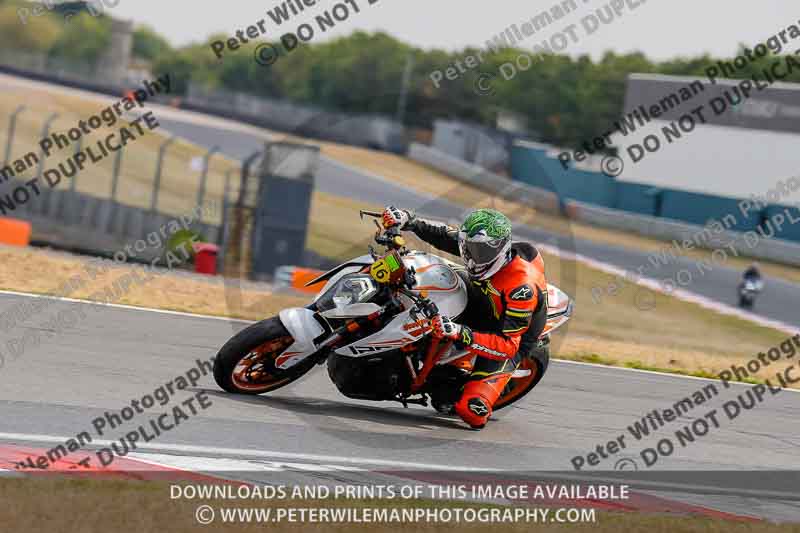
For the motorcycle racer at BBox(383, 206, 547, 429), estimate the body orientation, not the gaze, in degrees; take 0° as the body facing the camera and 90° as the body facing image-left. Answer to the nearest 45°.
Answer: approximately 45°

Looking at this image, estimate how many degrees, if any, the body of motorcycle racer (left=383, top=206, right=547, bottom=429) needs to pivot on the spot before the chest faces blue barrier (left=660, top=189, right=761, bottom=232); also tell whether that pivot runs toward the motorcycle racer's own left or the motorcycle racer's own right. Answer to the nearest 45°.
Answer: approximately 135° to the motorcycle racer's own right

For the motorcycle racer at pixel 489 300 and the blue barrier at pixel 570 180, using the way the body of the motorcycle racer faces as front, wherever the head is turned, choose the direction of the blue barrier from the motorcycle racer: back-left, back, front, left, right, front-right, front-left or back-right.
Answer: back-right

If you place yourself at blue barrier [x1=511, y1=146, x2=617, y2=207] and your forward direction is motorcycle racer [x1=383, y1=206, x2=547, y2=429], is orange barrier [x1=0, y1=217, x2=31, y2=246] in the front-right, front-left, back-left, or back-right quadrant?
front-right

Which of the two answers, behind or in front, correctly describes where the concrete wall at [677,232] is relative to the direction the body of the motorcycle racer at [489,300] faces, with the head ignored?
behind

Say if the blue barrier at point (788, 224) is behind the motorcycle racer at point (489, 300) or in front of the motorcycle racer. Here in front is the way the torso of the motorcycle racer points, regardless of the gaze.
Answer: behind

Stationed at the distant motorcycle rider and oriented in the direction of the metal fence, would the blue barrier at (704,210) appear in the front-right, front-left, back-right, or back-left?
back-right

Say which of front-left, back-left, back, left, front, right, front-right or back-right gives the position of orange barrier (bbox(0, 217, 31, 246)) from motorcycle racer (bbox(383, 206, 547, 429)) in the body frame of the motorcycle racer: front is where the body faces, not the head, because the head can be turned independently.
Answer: right

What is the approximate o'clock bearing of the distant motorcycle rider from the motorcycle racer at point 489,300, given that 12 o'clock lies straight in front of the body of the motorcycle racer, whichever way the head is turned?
The distant motorcycle rider is roughly at 5 o'clock from the motorcycle racer.
